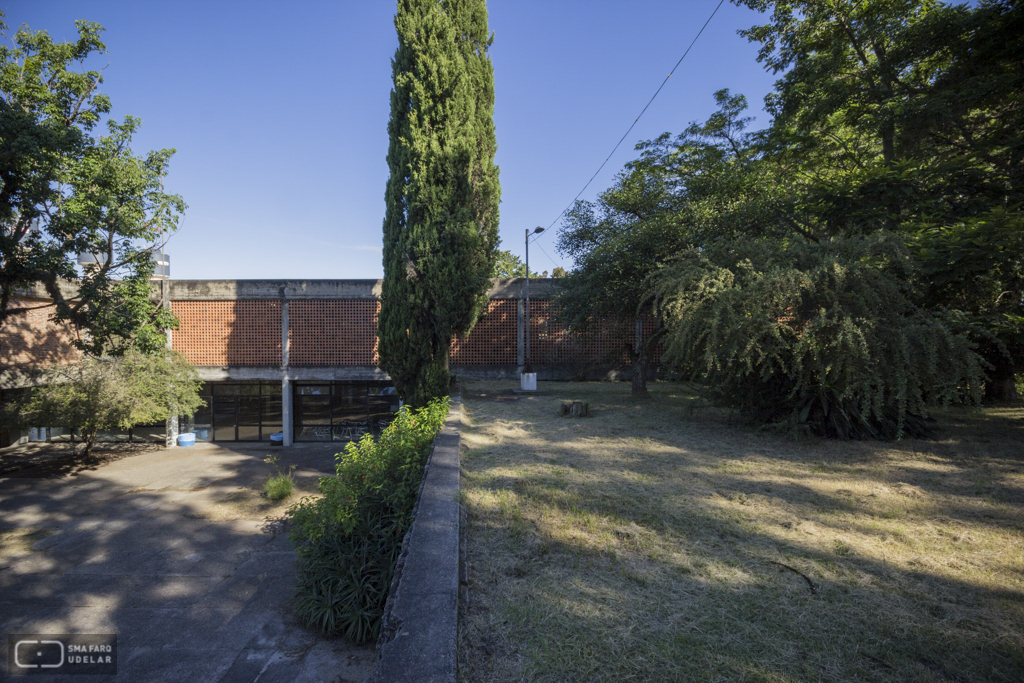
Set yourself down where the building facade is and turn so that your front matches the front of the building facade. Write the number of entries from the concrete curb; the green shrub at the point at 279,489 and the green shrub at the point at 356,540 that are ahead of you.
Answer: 3

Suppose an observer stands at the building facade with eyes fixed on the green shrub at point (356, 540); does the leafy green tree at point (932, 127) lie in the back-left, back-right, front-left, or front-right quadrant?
front-left

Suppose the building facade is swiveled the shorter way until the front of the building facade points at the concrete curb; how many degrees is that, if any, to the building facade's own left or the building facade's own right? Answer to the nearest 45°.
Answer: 0° — it already faces it

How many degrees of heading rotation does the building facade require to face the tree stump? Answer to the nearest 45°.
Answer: approximately 45° to its left

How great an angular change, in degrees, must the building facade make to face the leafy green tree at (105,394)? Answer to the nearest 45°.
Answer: approximately 90° to its right

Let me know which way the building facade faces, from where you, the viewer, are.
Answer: facing the viewer

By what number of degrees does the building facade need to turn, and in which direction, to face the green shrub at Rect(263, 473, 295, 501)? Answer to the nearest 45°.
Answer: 0° — it already faces it

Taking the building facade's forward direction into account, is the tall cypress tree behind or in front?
in front

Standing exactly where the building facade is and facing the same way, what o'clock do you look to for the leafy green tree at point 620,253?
The leafy green tree is roughly at 11 o'clock from the building facade.

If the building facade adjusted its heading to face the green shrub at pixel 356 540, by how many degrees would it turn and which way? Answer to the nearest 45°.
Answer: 0° — it already faces it
